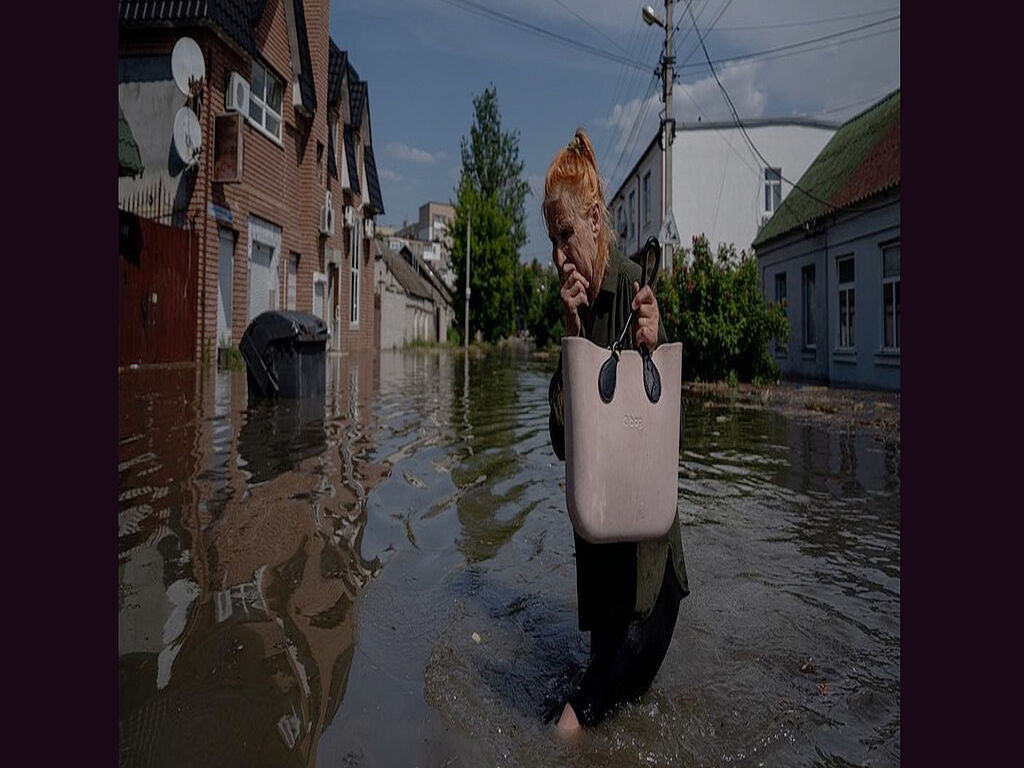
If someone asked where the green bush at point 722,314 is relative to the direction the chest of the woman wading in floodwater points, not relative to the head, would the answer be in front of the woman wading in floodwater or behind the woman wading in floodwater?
behind

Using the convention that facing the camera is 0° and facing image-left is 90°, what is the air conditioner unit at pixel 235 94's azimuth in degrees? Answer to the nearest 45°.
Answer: approximately 315°

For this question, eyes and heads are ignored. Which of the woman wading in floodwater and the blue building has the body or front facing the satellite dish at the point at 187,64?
the blue building

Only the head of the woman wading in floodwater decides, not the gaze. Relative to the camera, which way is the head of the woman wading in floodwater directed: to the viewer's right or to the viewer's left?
to the viewer's left

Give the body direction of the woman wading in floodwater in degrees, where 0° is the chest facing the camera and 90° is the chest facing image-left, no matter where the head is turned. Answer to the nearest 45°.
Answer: approximately 45°

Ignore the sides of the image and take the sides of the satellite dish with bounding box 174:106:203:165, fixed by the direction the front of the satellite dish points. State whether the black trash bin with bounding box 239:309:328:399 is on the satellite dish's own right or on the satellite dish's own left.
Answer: on the satellite dish's own left
